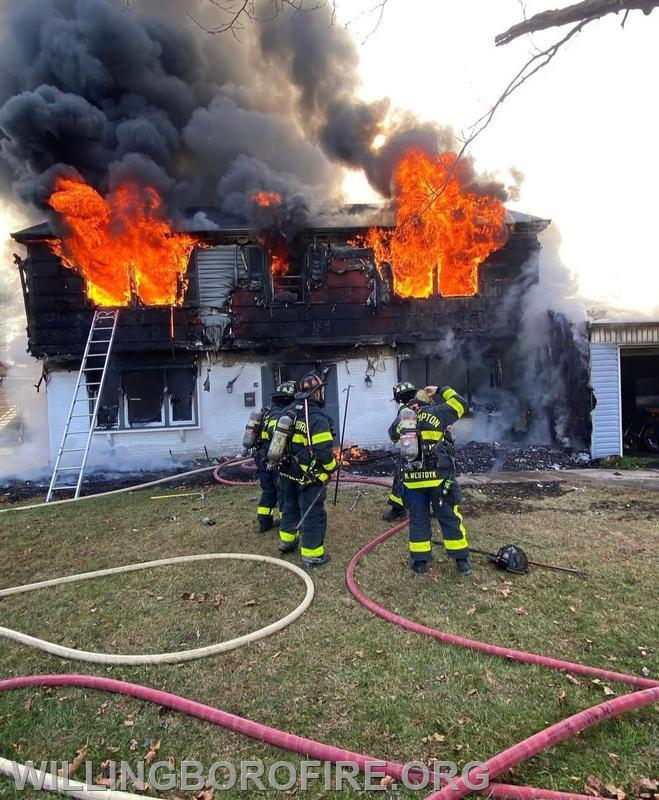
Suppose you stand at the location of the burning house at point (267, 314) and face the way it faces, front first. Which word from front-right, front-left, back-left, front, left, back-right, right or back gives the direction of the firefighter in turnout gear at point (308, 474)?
front

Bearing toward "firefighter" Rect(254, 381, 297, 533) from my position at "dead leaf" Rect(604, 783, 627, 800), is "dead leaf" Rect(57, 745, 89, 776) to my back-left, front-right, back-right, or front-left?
front-left

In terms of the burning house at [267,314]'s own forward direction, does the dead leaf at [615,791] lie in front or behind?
in front

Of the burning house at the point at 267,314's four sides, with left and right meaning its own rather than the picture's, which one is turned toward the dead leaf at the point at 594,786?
front

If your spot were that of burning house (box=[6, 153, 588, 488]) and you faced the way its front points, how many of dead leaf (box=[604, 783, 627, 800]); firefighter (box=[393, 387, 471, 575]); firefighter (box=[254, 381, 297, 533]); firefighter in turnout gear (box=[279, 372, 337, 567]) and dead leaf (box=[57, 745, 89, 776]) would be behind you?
0

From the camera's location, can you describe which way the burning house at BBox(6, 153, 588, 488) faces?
facing the viewer

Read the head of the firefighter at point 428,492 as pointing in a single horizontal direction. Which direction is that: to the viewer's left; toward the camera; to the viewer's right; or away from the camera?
away from the camera

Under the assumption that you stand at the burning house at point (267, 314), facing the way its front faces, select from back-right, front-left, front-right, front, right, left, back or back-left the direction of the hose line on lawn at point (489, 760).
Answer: front

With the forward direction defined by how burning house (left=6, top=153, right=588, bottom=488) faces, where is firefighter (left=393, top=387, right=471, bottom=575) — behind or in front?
in front

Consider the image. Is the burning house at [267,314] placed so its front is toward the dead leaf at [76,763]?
yes

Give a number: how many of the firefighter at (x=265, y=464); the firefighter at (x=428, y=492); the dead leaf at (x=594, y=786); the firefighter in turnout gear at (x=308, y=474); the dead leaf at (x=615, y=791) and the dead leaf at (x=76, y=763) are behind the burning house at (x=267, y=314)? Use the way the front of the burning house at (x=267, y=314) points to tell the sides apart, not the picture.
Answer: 0

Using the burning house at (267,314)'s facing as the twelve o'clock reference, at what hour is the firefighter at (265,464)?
The firefighter is roughly at 12 o'clock from the burning house.

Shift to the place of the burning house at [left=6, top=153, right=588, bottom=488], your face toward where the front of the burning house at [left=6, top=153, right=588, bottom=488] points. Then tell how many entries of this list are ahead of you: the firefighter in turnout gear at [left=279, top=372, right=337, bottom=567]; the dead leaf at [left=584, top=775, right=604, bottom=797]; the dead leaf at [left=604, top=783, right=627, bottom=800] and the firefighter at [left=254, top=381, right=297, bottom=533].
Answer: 4
